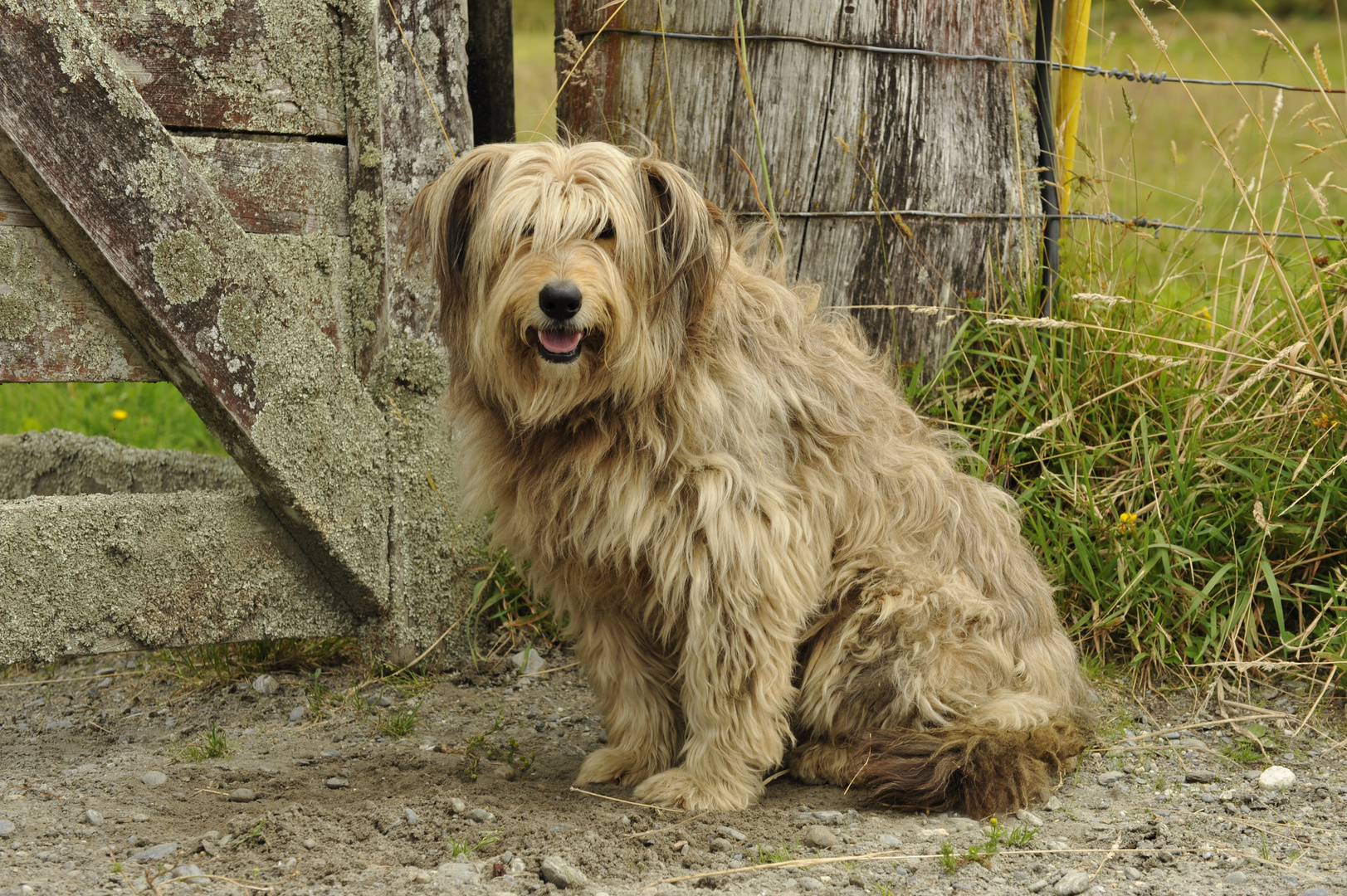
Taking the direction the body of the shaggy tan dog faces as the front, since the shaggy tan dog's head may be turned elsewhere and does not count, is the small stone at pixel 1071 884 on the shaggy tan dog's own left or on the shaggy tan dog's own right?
on the shaggy tan dog's own left

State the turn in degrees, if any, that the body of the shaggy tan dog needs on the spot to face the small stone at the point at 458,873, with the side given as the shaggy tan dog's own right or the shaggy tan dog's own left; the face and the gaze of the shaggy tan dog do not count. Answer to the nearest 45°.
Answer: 0° — it already faces it

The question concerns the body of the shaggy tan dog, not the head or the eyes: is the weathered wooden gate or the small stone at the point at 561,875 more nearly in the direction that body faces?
the small stone

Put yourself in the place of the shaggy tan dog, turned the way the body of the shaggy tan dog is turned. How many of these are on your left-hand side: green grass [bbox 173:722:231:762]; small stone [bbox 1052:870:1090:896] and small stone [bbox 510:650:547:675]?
1

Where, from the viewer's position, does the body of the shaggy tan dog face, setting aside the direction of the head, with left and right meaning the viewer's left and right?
facing the viewer and to the left of the viewer

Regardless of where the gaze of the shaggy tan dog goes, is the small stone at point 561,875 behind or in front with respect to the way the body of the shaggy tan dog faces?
in front

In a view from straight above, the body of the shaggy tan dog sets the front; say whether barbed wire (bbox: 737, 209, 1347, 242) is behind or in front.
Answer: behind

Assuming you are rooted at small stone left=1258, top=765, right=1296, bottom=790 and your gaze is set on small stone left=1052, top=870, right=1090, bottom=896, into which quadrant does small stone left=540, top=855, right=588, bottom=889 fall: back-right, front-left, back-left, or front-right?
front-right

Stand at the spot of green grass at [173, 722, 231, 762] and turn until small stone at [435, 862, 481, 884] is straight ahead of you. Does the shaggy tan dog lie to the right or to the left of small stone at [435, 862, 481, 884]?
left

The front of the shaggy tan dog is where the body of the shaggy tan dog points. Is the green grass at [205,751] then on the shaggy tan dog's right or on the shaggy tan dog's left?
on the shaggy tan dog's right

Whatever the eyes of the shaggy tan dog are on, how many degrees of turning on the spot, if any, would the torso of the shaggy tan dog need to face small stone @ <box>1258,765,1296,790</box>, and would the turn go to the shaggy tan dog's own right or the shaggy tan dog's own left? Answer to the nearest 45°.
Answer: approximately 135° to the shaggy tan dog's own left
